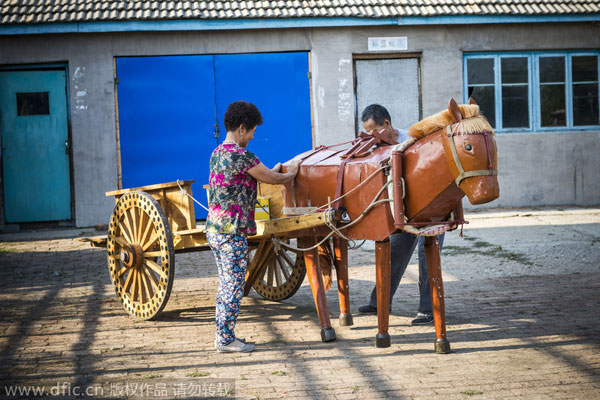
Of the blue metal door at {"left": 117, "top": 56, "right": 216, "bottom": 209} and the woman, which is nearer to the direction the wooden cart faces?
the woman

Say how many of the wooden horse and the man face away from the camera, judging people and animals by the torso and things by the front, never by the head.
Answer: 0

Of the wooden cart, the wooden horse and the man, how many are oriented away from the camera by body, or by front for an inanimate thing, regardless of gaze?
0

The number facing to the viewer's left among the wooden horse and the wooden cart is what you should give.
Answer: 0

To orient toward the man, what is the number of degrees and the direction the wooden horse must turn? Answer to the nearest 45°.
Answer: approximately 135° to its left

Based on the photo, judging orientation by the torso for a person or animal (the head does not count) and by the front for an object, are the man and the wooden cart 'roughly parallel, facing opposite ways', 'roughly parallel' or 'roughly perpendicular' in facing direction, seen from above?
roughly perpendicular

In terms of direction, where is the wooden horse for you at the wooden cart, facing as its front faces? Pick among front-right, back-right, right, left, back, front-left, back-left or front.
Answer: front

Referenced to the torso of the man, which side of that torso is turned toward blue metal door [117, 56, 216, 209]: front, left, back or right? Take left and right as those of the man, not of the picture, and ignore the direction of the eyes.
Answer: right

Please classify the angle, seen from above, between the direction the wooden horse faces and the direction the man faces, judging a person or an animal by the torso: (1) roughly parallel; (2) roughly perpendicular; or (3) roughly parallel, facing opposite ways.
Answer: roughly perpendicular

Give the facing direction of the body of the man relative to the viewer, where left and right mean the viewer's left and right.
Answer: facing the viewer and to the left of the viewer

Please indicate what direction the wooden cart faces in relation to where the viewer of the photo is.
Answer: facing the viewer and to the right of the viewer

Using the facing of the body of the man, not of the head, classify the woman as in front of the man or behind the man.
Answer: in front

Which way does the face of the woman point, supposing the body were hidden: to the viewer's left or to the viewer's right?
to the viewer's right

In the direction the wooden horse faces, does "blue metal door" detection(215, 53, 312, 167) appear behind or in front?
behind

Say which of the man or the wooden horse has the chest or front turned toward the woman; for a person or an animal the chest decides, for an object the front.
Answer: the man
